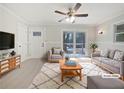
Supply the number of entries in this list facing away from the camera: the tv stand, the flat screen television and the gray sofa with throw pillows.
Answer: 0

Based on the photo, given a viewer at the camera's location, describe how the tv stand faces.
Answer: facing the viewer and to the right of the viewer

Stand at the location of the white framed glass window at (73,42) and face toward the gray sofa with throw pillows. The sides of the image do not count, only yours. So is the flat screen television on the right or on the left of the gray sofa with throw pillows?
right

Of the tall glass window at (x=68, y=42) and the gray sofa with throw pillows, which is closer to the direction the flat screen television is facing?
the gray sofa with throw pillows

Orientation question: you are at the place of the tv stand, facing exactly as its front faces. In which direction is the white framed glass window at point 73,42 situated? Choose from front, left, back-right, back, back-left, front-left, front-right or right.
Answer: left

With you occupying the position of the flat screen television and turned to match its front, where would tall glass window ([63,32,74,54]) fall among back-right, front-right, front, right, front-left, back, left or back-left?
left

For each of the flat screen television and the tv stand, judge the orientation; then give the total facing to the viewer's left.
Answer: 0

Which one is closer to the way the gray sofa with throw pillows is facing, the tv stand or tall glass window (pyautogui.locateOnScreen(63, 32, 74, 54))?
the tv stand

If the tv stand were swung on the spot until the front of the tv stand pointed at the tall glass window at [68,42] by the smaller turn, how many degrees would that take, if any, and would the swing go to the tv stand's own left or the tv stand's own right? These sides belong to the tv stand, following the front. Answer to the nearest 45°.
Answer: approximately 90° to the tv stand's own left

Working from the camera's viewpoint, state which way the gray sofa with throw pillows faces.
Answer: facing the viewer and to the left of the viewer

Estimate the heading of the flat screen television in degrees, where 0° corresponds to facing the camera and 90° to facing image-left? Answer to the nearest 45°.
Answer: approximately 315°

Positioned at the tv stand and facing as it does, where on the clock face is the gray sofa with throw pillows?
The gray sofa with throw pillows is roughly at 11 o'clock from the tv stand.

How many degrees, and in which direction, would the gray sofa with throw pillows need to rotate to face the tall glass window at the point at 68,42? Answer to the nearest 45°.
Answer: approximately 90° to its right

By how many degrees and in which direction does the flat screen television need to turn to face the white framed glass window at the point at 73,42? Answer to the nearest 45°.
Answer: approximately 90° to its left
